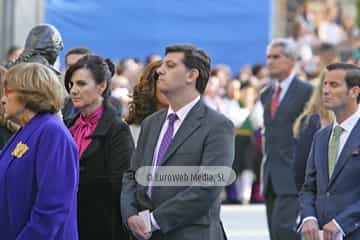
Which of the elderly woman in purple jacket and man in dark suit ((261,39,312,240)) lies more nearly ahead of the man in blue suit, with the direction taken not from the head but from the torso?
the elderly woman in purple jacket

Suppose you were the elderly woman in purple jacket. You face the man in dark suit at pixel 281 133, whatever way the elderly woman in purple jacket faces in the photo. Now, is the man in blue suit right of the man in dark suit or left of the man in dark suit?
right

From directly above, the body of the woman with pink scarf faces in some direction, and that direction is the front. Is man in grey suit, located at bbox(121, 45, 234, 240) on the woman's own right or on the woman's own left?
on the woman's own left
